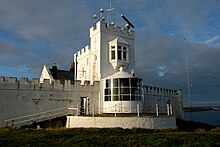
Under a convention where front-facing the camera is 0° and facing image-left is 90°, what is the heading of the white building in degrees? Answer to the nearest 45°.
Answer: approximately 0°

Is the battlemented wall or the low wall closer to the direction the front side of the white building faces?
the low wall

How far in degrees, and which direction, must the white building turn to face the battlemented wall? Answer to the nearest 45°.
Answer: approximately 45° to its right

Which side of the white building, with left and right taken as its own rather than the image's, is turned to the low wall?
front

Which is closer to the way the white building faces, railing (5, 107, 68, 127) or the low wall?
the low wall
